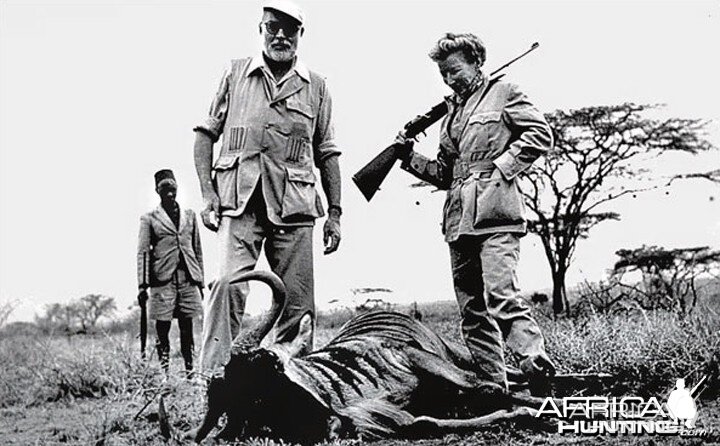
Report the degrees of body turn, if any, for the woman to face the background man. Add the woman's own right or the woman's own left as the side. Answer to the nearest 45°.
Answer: approximately 90° to the woman's own right

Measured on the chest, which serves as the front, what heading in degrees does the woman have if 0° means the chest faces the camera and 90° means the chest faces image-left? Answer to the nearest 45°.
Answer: approximately 45°
